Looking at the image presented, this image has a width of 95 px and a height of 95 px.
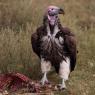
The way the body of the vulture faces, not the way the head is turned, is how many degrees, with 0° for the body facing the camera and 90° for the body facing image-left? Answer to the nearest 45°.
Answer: approximately 0°
